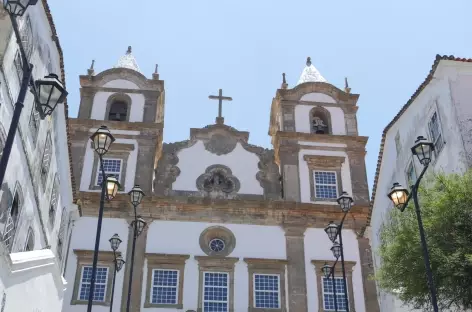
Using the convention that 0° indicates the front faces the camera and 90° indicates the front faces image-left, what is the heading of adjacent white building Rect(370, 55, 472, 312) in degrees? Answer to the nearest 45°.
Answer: approximately 90°

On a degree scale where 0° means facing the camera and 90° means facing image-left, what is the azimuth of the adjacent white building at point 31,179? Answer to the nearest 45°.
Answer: approximately 270°

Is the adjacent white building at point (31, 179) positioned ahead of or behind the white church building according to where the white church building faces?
ahead

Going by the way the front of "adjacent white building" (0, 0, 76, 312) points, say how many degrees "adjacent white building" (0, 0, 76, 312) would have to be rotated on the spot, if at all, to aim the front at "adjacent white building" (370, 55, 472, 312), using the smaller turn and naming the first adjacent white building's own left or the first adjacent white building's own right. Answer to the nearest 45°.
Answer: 0° — it already faces it

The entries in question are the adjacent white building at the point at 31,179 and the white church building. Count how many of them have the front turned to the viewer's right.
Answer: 1

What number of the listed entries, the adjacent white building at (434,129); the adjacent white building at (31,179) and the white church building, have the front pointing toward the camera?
1

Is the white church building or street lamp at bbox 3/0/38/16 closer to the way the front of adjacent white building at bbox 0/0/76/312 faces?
the white church building

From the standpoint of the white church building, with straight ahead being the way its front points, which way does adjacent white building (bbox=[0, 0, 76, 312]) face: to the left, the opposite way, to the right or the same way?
to the left

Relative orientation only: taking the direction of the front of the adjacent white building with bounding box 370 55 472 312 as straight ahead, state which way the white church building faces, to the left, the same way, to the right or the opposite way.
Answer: to the left

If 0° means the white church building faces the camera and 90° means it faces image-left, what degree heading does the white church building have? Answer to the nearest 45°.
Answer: approximately 0°

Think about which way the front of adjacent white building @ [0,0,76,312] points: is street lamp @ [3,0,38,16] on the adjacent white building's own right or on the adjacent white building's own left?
on the adjacent white building's own right

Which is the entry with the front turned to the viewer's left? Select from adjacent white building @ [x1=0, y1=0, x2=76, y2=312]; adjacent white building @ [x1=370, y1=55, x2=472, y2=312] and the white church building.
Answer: adjacent white building @ [x1=370, y1=55, x2=472, y2=312]

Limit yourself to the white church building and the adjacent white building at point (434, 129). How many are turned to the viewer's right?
0
